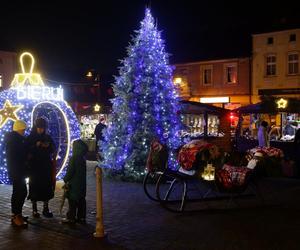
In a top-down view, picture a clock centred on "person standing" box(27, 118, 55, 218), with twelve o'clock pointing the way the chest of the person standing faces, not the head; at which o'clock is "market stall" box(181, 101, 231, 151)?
The market stall is roughly at 7 o'clock from the person standing.

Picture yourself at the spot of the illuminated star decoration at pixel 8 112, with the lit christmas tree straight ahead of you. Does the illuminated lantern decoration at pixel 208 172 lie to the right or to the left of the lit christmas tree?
right

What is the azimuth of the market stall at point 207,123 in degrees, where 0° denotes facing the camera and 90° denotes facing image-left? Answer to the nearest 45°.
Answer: approximately 0°

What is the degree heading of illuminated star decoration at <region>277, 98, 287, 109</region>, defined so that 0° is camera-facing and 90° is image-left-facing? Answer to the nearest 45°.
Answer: approximately 0°

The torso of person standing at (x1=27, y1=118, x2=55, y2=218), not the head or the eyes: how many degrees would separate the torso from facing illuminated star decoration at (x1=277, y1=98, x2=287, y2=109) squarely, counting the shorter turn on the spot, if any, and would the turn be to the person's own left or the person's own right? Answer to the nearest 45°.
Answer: approximately 135° to the person's own left

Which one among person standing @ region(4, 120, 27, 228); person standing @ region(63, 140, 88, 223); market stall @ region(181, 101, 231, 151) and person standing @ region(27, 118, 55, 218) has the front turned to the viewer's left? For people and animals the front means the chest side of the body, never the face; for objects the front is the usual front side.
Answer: person standing @ region(63, 140, 88, 223)

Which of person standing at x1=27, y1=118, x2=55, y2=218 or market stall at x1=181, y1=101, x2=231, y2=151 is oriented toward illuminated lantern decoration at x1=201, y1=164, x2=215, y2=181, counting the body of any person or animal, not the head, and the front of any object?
the market stall

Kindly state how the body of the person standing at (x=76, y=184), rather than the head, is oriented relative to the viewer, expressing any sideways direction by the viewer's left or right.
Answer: facing to the left of the viewer
